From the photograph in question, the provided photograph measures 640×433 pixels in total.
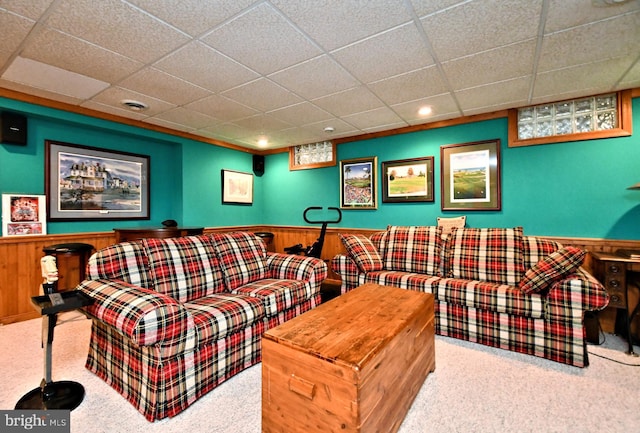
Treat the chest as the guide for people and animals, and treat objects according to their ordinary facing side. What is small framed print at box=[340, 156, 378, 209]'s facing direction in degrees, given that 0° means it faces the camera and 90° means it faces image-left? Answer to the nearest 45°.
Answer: approximately 45°

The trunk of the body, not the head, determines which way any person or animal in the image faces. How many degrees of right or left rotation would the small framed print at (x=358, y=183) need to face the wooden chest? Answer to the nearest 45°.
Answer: approximately 45° to its left

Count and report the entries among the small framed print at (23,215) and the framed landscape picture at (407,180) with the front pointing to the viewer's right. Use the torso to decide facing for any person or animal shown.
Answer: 0

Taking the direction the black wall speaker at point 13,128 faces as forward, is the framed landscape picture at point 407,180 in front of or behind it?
in front

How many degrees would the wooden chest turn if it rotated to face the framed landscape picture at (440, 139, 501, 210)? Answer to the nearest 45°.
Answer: approximately 90° to its left

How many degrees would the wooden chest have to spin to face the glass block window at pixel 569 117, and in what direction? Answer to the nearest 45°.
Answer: approximately 90° to its left

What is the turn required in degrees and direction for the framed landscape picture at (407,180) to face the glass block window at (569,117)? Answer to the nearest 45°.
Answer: approximately 135° to its left

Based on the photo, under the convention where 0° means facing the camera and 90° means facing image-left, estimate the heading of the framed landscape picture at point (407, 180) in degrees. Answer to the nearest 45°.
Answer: approximately 45°

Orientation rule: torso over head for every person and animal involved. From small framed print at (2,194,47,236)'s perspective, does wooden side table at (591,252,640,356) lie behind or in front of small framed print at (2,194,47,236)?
in front

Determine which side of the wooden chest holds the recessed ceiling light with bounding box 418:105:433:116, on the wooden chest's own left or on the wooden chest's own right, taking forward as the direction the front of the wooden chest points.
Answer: on the wooden chest's own left

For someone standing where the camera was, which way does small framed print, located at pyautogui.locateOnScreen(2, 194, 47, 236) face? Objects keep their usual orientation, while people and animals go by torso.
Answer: facing the viewer

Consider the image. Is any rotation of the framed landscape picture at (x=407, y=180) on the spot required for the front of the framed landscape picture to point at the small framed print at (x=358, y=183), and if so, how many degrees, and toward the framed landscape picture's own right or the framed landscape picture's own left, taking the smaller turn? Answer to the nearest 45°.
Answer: approximately 45° to the framed landscape picture's own right

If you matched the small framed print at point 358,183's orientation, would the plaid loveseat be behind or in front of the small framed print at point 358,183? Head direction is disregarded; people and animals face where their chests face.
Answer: in front

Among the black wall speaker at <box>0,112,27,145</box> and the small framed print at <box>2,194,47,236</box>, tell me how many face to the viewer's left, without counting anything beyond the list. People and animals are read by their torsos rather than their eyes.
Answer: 0
